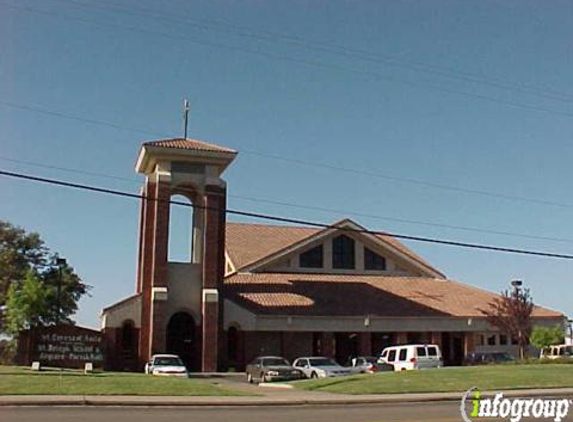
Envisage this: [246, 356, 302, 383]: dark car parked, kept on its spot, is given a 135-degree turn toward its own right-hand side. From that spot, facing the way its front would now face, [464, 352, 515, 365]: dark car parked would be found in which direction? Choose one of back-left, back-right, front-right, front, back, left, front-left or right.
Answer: back-right

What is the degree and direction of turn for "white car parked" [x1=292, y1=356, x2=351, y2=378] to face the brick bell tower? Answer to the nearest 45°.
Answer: approximately 180°

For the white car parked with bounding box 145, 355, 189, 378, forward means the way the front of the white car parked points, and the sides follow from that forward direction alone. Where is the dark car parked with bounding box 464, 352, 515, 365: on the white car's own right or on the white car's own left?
on the white car's own left

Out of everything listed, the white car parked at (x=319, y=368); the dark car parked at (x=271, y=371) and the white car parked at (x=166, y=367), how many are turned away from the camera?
0

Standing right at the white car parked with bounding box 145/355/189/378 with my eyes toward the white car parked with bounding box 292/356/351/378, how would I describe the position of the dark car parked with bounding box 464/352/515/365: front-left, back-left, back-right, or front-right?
front-left

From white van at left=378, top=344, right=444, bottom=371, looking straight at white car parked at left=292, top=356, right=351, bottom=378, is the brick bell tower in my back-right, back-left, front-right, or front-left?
front-right

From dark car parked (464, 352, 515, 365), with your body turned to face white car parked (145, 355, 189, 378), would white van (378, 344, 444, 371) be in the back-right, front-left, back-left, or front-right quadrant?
front-left

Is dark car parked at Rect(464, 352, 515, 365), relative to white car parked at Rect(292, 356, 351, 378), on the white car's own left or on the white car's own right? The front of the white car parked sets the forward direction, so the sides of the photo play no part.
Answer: on the white car's own left

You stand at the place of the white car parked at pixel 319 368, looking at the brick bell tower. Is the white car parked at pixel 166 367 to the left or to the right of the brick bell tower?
left

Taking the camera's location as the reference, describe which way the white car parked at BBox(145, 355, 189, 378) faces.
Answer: facing the viewer and to the right of the viewer

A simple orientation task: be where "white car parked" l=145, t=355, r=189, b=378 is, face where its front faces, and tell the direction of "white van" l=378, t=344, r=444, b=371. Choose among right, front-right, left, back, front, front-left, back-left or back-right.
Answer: front-left

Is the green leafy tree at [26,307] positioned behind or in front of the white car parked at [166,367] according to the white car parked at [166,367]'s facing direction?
behind

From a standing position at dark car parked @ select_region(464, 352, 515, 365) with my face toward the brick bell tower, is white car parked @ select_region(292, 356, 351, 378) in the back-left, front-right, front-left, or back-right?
front-left

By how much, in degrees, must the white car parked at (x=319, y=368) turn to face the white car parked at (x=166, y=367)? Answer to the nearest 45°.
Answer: approximately 135° to its right

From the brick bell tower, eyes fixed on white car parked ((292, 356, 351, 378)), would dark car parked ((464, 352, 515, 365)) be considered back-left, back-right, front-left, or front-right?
front-left
